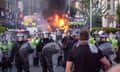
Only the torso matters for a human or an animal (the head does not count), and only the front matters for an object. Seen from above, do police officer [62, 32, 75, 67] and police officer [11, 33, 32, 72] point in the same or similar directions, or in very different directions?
same or similar directions

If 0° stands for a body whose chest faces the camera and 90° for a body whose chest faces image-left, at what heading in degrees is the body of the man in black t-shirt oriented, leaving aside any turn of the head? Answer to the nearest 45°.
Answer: approximately 180°

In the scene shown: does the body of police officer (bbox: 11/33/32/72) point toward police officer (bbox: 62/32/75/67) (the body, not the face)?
no
